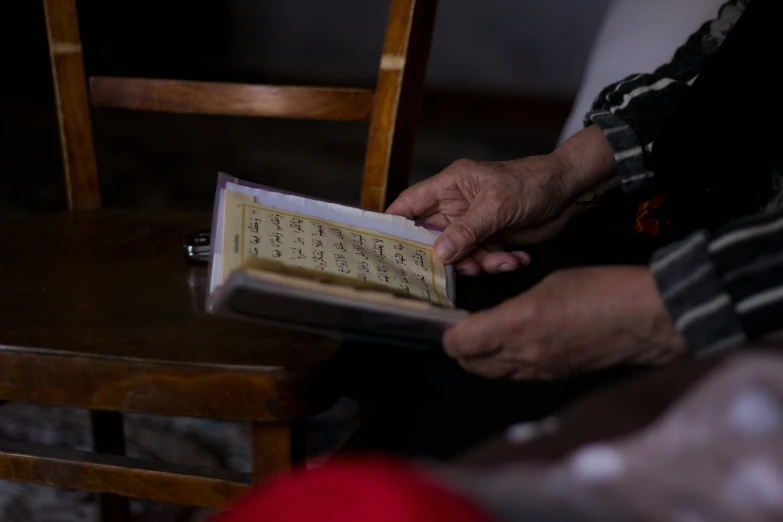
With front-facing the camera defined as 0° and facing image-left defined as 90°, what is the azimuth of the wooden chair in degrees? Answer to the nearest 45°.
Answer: approximately 45°
